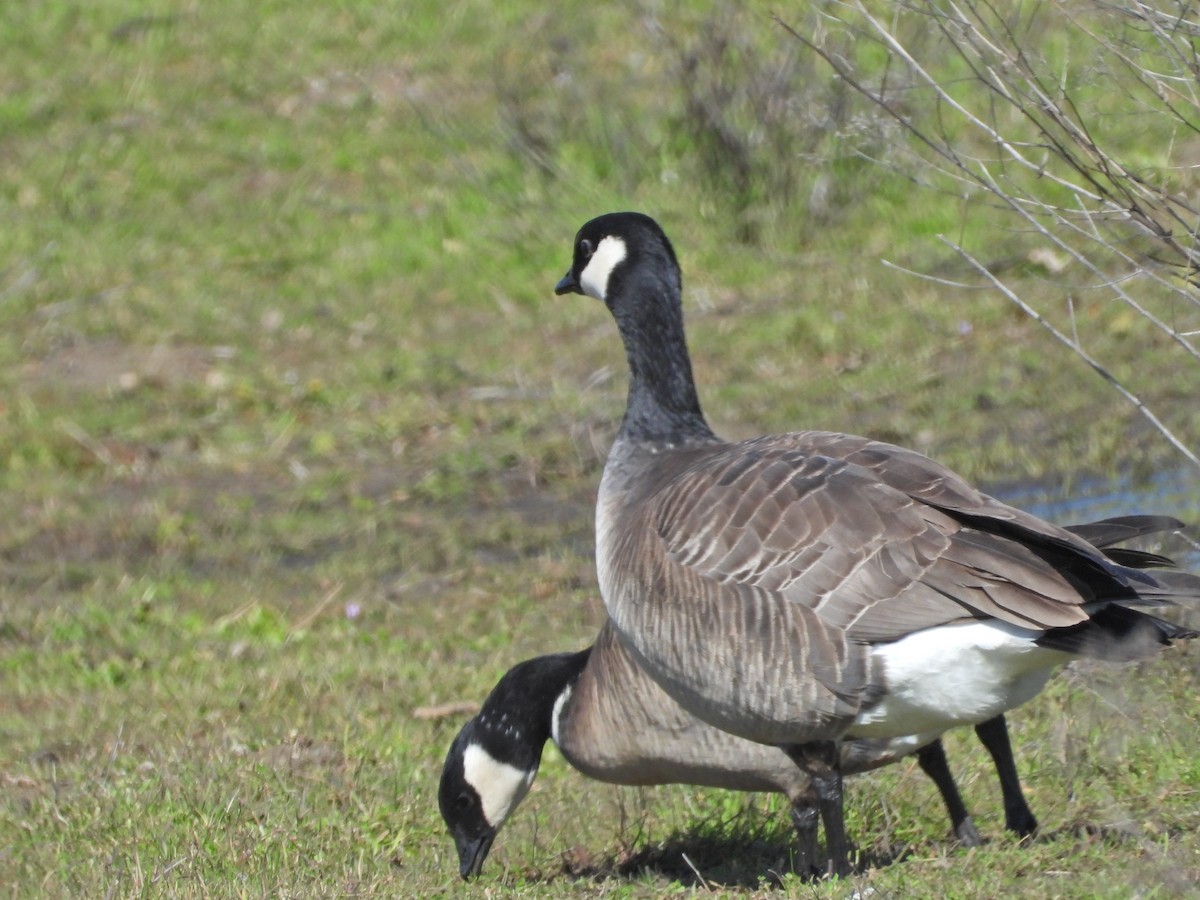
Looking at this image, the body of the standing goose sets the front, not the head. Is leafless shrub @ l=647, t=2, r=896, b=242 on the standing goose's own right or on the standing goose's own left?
on the standing goose's own right

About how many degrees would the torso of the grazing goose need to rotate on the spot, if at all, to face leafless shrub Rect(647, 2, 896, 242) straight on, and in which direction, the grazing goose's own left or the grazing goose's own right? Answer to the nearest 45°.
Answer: approximately 90° to the grazing goose's own right

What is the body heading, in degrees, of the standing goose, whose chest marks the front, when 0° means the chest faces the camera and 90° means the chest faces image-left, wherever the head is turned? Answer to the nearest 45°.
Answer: approximately 90°

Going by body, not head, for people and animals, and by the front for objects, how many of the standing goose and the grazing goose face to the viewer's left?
2

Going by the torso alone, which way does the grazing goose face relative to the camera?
to the viewer's left

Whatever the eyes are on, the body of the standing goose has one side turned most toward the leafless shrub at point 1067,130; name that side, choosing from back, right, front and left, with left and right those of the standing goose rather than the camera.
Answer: right
